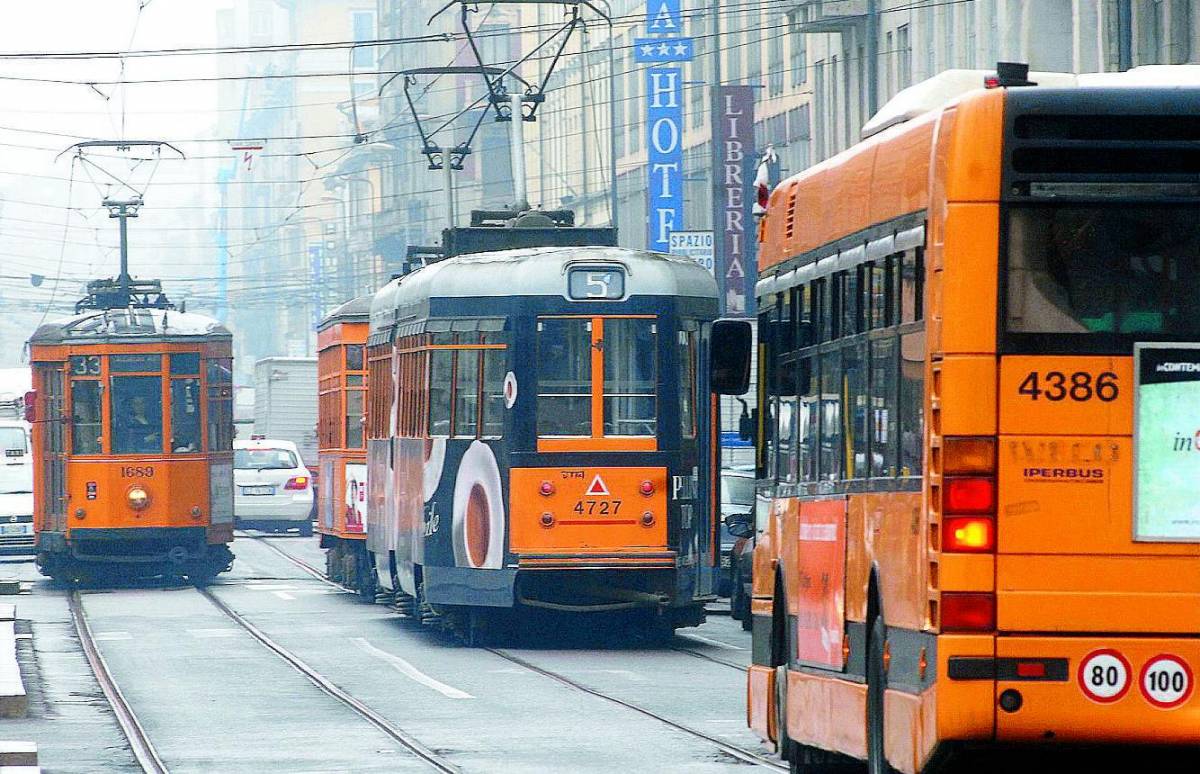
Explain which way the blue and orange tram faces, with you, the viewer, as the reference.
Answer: facing away from the viewer and to the left of the viewer

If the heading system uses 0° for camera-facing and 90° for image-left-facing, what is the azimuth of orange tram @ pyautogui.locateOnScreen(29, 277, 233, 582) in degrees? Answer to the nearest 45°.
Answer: approximately 0°

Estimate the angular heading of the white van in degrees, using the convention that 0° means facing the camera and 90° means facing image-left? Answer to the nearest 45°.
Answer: approximately 0°

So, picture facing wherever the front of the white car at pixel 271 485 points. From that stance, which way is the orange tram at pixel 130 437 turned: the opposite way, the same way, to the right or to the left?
the opposite way

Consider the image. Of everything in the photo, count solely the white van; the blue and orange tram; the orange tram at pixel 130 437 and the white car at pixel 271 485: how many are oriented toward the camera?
2

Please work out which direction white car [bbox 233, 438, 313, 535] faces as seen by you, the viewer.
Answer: facing away from the viewer
